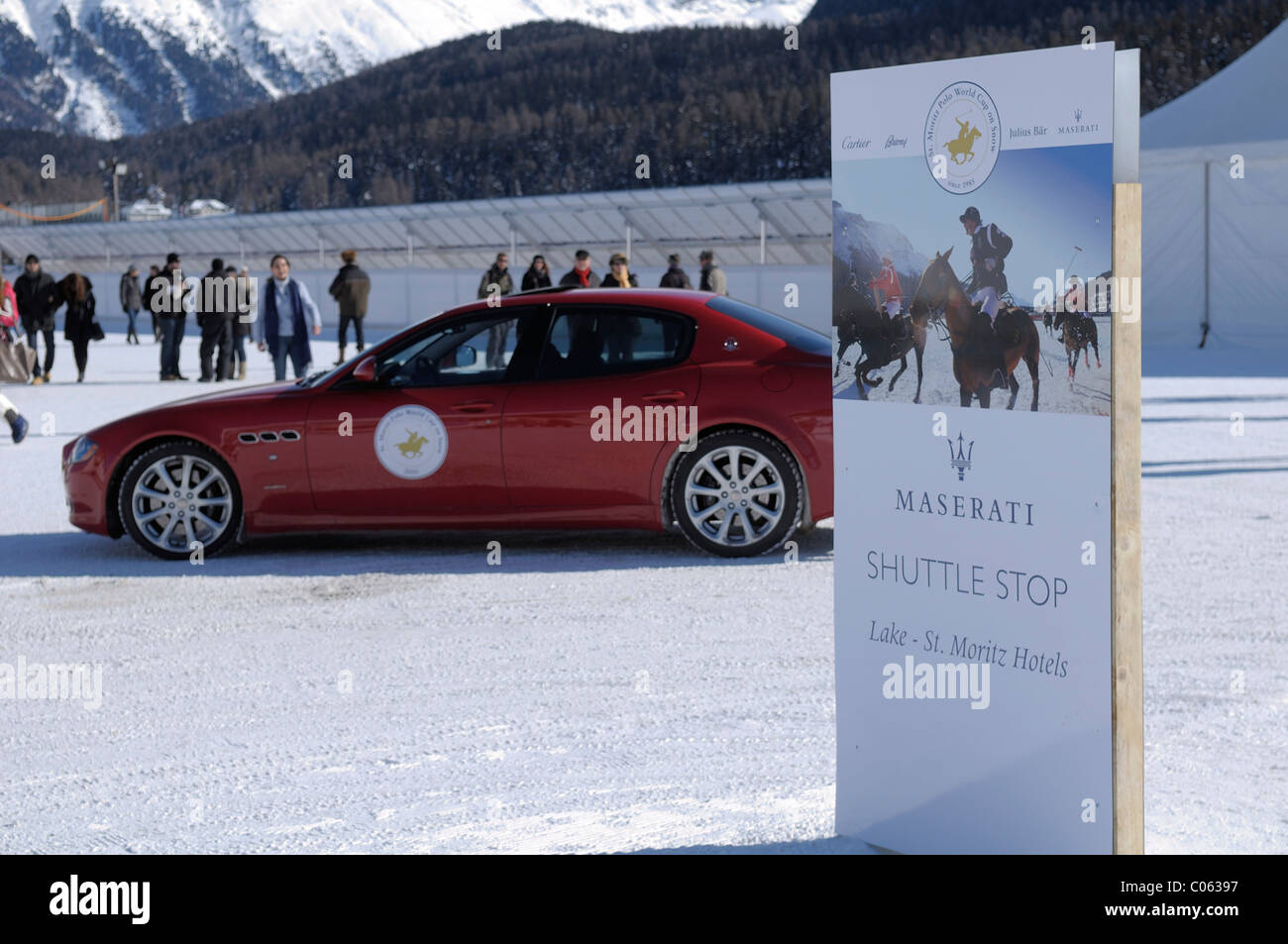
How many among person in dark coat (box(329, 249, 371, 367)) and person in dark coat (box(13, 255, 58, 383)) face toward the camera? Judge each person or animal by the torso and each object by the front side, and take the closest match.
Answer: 1

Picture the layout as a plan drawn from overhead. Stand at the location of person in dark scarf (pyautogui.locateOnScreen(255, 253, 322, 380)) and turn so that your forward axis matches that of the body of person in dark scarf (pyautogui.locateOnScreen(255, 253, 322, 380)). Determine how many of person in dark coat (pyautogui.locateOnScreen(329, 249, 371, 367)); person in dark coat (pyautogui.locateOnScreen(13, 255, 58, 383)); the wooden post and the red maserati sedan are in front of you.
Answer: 2

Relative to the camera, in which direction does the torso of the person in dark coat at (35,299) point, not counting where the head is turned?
toward the camera

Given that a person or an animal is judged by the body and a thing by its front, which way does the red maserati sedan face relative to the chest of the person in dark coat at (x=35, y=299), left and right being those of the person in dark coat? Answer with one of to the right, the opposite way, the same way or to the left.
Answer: to the right

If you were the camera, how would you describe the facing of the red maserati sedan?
facing to the left of the viewer

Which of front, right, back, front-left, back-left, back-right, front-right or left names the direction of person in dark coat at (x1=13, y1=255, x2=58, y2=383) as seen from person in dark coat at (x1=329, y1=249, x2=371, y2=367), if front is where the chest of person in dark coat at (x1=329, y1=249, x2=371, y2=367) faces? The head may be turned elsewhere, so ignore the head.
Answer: left

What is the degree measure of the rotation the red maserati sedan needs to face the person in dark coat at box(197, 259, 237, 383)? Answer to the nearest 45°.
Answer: approximately 90° to its right

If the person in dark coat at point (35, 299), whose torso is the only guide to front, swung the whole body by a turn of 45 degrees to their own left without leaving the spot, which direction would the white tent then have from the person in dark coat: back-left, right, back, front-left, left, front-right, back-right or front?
front-left

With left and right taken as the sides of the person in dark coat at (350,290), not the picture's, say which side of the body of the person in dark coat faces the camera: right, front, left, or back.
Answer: back
